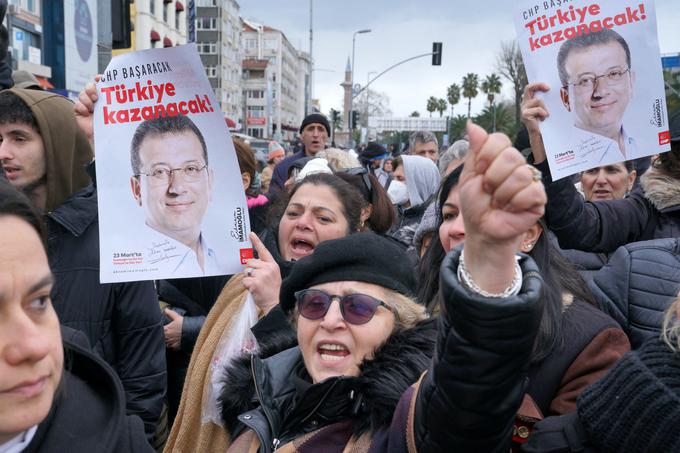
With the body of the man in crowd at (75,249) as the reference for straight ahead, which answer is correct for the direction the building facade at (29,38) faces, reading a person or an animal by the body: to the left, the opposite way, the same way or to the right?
to the left

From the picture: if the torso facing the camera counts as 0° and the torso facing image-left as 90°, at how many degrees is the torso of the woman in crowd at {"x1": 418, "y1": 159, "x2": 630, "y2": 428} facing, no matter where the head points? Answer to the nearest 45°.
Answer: approximately 45°

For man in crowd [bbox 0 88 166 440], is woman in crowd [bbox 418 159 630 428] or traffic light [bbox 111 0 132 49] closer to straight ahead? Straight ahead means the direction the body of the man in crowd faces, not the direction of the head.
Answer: the woman in crowd

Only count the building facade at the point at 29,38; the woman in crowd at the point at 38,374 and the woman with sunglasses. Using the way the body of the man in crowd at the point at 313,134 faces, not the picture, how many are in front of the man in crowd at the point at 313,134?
2

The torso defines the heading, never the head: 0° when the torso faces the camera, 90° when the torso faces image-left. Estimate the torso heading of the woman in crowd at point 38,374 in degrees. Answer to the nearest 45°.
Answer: approximately 315°
